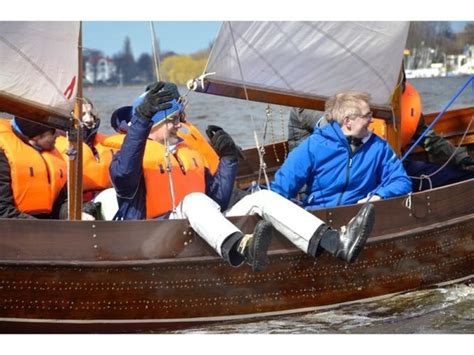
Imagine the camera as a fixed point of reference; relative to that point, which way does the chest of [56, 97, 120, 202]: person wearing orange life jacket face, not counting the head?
toward the camera

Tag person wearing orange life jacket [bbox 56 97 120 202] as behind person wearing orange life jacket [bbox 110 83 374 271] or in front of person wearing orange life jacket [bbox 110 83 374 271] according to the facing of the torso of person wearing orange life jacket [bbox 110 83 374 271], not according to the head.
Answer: behind

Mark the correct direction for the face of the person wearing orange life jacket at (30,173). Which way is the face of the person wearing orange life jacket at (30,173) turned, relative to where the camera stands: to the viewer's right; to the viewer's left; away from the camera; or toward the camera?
to the viewer's right

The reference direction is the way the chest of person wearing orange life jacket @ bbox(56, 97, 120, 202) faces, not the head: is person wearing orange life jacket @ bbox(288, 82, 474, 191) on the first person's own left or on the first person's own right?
on the first person's own left

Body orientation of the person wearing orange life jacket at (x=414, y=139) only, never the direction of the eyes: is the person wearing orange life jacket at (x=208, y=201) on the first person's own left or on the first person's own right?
on the first person's own right

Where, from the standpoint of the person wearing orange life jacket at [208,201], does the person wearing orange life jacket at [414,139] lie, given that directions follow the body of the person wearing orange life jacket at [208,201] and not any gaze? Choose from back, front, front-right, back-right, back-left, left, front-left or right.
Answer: left

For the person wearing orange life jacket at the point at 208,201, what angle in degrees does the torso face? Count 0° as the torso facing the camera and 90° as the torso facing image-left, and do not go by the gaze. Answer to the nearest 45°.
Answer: approximately 315°

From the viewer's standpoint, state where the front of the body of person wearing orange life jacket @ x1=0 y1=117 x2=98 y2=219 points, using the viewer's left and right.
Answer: facing the viewer and to the right of the viewer

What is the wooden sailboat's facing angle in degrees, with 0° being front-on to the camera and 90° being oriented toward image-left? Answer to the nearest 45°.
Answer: approximately 270°

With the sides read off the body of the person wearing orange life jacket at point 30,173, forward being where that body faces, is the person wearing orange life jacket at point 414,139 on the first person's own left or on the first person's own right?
on the first person's own left
